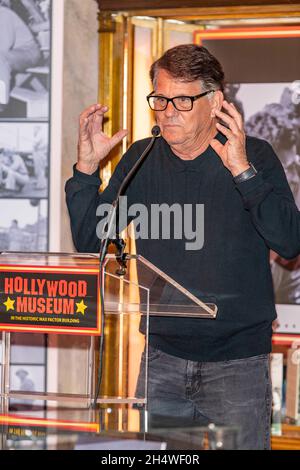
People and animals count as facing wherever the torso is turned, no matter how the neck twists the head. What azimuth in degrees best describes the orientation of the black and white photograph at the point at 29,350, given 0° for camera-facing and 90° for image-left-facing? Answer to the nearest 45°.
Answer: approximately 0°

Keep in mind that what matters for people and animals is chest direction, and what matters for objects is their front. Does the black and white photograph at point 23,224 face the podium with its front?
yes

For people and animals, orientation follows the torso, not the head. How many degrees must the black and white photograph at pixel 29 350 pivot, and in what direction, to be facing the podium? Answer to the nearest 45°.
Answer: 0° — it already faces it

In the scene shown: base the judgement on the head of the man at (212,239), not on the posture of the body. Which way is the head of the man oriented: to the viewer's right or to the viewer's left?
to the viewer's left

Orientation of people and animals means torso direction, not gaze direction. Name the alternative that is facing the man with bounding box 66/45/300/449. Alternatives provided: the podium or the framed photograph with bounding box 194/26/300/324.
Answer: the framed photograph

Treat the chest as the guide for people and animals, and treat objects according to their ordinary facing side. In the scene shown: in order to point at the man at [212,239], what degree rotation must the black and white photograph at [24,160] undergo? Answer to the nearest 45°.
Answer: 0° — it already faces them

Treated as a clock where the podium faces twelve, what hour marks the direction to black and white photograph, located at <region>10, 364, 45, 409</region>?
The black and white photograph is roughly at 4 o'clock from the podium.

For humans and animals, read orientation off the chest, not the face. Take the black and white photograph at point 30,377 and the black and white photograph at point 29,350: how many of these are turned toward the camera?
2
